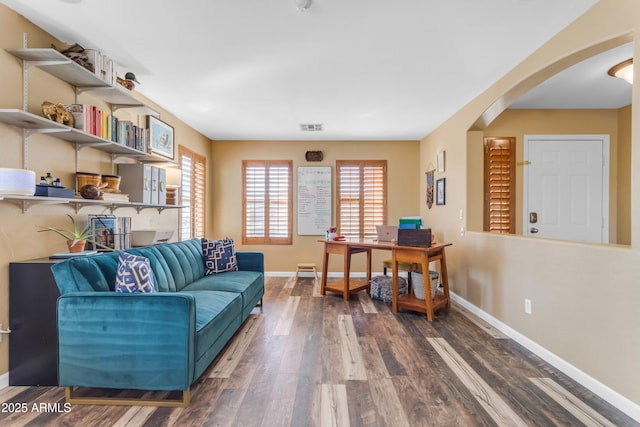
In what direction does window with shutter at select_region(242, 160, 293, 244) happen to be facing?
toward the camera

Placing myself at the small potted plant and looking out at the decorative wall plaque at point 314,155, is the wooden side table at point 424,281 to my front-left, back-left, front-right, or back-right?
front-right

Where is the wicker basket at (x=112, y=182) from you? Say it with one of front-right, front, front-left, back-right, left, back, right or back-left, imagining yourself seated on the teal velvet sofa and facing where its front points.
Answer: back-left

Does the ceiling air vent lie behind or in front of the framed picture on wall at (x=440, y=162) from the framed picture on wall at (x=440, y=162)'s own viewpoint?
in front

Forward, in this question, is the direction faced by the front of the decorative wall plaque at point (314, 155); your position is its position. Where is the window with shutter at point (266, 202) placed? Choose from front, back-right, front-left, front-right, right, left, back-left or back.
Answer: right

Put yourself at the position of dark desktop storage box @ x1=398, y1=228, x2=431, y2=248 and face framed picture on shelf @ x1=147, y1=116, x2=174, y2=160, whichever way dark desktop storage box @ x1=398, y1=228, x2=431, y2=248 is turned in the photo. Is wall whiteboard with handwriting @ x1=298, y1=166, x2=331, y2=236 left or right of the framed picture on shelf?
right

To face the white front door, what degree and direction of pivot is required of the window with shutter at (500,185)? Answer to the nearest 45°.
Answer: approximately 135° to its left

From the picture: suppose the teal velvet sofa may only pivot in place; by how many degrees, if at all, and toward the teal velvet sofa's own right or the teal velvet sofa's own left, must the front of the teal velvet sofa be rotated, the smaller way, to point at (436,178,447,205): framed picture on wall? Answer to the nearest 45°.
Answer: approximately 45° to the teal velvet sofa's own left

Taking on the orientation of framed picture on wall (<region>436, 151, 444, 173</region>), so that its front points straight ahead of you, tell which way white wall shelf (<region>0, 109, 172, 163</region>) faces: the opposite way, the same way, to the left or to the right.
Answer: the opposite way

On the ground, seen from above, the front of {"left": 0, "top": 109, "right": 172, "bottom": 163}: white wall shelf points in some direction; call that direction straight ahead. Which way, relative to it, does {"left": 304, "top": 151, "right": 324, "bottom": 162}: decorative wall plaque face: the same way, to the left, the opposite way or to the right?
to the right

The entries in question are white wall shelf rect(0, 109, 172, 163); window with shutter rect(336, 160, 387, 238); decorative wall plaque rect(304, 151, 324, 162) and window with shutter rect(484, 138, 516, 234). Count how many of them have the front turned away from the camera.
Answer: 0

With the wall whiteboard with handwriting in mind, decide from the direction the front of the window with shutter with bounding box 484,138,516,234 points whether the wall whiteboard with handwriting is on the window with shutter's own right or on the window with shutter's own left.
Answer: on the window with shutter's own right

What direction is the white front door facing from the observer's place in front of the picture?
facing the viewer

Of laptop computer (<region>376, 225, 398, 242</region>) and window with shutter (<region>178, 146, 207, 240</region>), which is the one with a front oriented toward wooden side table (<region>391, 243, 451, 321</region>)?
the window with shutter

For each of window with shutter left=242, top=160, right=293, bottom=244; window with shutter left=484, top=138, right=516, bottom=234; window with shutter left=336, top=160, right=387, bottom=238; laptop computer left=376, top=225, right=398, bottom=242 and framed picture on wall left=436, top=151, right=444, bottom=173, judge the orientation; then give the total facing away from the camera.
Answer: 1

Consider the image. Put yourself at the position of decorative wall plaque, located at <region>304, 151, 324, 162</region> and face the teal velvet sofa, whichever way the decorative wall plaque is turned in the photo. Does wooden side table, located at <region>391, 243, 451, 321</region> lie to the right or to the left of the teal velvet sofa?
left

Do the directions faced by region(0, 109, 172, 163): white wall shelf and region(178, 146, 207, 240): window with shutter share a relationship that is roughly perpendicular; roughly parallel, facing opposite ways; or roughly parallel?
roughly parallel

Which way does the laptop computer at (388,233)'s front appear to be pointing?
away from the camera

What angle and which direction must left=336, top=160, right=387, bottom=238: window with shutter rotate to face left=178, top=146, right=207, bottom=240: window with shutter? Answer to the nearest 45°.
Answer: approximately 45° to its right

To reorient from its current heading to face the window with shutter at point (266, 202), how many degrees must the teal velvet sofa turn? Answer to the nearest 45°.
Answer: approximately 90° to its left

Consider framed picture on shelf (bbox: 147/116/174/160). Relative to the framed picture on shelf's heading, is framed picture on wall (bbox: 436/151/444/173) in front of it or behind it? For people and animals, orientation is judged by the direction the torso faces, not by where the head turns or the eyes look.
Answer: in front
